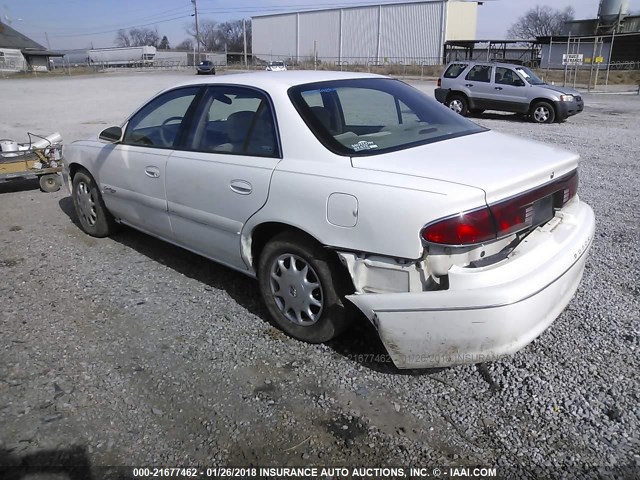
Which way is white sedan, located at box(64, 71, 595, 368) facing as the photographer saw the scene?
facing away from the viewer and to the left of the viewer

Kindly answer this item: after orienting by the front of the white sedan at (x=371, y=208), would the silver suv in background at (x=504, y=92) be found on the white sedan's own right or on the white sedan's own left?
on the white sedan's own right

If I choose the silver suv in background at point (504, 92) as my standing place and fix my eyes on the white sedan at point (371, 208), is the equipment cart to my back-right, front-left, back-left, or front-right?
front-right

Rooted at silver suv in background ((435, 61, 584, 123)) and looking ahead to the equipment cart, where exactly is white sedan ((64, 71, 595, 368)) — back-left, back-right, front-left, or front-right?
front-left

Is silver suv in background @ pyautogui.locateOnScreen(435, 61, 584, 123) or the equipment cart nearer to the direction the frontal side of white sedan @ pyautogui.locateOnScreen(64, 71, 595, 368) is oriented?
the equipment cart

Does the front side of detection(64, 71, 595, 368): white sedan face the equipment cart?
yes
